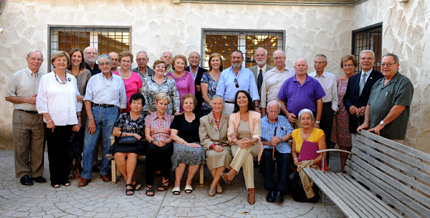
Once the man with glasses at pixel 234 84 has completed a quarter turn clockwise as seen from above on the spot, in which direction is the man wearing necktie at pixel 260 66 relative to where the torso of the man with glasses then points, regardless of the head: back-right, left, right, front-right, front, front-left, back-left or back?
back-right

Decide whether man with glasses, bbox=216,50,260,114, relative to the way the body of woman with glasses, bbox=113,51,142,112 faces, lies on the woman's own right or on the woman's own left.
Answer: on the woman's own left

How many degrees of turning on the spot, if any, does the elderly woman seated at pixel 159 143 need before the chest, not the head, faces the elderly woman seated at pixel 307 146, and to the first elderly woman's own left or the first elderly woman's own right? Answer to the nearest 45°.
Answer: approximately 90° to the first elderly woman's own left

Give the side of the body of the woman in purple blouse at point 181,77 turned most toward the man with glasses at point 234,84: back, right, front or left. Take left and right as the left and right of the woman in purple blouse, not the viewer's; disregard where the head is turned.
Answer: left

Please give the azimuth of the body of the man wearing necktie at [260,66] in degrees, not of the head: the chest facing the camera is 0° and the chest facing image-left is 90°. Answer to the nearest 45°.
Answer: approximately 0°

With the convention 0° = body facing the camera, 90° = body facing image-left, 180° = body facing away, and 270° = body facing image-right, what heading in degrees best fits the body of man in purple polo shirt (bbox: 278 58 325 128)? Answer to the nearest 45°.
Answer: approximately 0°

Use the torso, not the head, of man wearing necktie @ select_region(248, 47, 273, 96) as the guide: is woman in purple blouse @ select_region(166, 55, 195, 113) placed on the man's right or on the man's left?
on the man's right

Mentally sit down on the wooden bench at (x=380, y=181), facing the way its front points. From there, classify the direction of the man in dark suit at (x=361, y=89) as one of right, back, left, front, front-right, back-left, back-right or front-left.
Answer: back-right

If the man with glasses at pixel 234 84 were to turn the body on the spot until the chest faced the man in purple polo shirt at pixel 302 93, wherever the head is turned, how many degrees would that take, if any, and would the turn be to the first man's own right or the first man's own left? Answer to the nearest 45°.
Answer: approximately 90° to the first man's own left

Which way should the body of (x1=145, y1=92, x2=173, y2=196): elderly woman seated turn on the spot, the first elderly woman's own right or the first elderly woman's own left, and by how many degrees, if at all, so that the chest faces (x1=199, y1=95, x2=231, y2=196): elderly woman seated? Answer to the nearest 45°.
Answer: approximately 90° to the first elderly woman's own left

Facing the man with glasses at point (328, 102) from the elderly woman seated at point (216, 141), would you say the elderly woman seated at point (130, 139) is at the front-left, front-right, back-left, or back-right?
back-left
